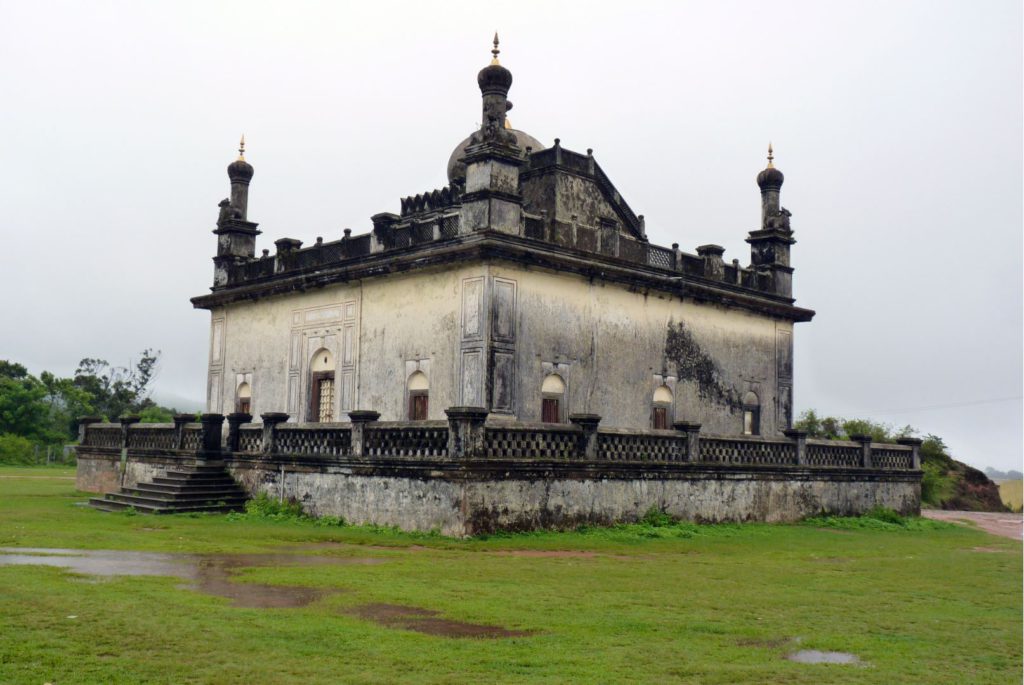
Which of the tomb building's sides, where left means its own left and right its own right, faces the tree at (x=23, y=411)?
right

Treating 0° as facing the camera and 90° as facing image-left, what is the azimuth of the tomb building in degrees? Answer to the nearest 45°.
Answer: approximately 45°

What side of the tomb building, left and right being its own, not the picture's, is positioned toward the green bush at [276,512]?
front

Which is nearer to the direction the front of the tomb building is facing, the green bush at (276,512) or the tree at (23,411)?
the green bush

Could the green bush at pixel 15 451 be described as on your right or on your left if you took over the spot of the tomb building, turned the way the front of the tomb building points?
on your right
